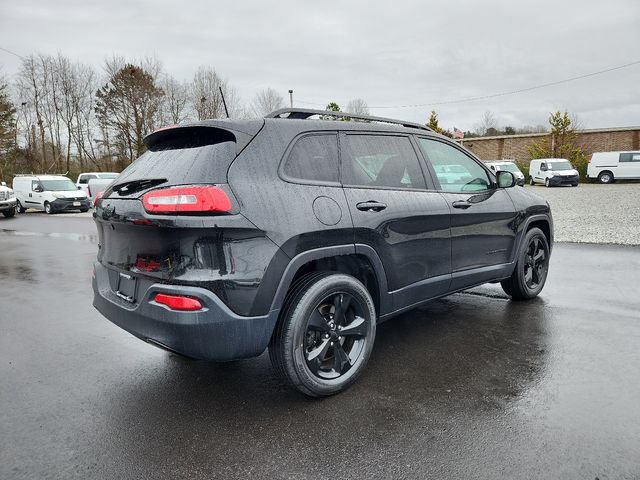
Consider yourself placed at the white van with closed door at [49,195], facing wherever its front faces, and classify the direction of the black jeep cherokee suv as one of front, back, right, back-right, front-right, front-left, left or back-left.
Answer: front-right

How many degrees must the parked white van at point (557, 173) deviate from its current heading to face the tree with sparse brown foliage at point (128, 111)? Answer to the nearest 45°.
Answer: approximately 135° to its right

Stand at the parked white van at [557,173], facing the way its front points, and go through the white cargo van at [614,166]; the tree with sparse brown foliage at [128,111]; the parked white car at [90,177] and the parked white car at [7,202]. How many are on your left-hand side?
1

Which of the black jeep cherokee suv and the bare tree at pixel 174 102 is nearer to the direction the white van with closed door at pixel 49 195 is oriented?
the black jeep cherokee suv

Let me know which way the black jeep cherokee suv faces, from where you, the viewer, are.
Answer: facing away from the viewer and to the right of the viewer

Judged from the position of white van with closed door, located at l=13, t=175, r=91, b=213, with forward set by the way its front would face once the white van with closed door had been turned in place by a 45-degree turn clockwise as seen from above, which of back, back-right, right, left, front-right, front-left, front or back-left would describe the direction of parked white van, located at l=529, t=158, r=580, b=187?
left

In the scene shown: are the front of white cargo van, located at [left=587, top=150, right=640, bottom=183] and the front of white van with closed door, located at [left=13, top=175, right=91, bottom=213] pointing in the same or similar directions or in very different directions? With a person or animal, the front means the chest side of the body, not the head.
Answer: same or similar directions

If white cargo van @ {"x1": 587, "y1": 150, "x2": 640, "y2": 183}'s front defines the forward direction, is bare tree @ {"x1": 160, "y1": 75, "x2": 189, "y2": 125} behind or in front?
behind

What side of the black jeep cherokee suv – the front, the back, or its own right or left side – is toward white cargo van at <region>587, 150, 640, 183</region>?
front

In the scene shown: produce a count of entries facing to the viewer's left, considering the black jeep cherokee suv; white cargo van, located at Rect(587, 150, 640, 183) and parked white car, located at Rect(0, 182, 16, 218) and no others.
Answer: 0

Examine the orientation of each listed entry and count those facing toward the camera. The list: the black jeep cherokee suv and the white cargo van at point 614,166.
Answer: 0

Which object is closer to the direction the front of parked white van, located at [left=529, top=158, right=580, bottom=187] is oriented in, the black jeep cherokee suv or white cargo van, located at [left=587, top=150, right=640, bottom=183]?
the black jeep cherokee suv

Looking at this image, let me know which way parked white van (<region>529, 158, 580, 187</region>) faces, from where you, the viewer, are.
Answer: facing the viewer and to the right of the viewer

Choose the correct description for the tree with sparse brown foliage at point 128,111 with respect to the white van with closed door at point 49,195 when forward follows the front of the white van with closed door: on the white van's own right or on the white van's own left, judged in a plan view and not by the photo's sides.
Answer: on the white van's own left

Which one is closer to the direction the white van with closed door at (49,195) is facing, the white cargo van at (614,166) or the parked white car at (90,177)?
the white cargo van

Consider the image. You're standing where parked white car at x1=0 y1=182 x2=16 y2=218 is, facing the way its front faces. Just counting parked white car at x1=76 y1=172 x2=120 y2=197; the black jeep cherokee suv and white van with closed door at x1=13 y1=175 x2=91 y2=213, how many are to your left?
2
